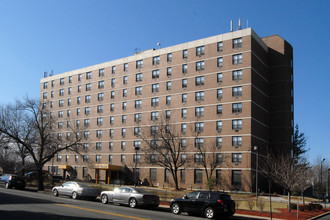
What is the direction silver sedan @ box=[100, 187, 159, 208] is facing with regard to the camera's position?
facing away from the viewer and to the left of the viewer

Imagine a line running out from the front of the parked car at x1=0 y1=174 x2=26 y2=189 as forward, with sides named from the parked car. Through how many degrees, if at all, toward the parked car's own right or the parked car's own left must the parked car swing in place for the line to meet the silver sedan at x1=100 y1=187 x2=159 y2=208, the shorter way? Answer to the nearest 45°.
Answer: approximately 135° to the parked car's own left

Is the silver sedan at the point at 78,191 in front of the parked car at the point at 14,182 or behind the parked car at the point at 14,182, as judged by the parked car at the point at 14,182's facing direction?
behind

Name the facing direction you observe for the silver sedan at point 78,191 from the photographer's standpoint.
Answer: facing away from the viewer and to the left of the viewer

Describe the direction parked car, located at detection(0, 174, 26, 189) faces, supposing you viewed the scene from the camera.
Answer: facing away from the viewer and to the left of the viewer

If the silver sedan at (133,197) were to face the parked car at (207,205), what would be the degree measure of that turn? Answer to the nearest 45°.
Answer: approximately 180°

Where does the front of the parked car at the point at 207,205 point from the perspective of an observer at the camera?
facing away from the viewer and to the left of the viewer
